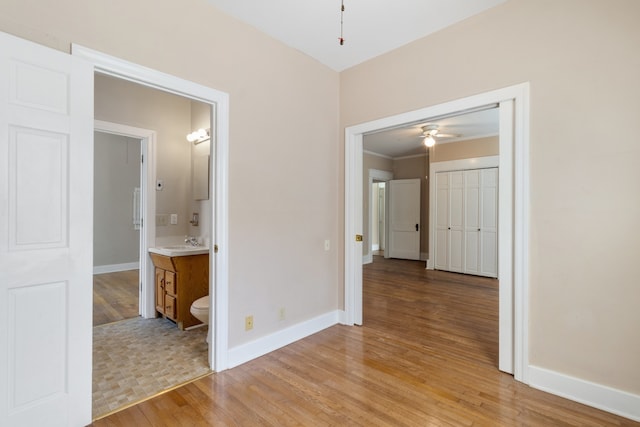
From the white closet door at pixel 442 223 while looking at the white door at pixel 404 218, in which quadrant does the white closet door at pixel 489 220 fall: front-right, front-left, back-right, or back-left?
back-right

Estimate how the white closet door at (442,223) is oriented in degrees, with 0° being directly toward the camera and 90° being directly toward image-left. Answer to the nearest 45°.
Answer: approximately 0°

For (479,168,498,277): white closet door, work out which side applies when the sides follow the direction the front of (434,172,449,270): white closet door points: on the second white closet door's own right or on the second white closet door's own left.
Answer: on the second white closet door's own left

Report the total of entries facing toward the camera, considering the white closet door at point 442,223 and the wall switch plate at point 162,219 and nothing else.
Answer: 2

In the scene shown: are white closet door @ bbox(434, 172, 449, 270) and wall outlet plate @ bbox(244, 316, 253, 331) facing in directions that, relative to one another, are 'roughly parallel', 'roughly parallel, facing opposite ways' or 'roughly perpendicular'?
roughly perpendicular

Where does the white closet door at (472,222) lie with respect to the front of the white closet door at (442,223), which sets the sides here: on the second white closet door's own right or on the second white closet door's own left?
on the second white closet door's own left

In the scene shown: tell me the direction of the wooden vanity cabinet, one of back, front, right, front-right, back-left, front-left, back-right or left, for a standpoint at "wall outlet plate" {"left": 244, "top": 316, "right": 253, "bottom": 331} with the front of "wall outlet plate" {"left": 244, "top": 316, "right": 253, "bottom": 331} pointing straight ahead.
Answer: back

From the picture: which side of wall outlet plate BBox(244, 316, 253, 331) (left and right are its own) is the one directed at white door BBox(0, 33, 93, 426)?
right

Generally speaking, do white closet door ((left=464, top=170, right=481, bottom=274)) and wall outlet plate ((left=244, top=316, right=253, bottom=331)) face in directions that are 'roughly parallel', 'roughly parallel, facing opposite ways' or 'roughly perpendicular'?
roughly perpendicular

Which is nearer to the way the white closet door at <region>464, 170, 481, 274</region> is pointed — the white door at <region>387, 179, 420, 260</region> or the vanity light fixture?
the vanity light fixture

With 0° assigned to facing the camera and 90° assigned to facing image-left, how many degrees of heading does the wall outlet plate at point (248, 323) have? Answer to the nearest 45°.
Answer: approximately 315°

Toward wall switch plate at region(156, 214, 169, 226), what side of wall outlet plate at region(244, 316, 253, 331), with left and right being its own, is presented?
back

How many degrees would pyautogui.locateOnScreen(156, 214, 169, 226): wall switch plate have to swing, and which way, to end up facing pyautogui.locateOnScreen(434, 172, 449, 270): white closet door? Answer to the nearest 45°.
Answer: approximately 90° to its left

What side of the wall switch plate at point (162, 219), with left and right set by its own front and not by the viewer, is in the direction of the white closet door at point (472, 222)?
left

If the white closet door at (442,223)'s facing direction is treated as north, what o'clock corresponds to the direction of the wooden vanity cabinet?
The wooden vanity cabinet is roughly at 1 o'clock from the white closet door.

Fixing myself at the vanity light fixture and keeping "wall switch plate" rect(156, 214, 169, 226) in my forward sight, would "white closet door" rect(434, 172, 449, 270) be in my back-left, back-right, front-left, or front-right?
back-right
